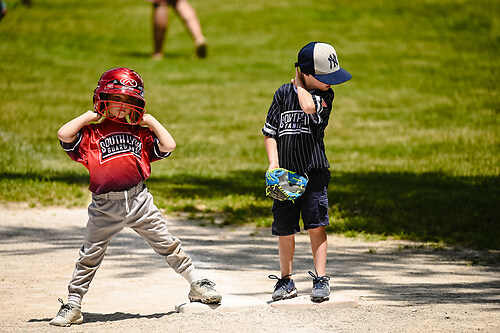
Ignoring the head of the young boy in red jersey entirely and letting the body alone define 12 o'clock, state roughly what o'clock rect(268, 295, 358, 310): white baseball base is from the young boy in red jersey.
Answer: The white baseball base is roughly at 9 o'clock from the young boy in red jersey.

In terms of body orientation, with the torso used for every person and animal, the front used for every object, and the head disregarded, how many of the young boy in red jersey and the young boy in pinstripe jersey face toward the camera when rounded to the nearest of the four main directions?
2

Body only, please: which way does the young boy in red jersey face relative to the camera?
toward the camera

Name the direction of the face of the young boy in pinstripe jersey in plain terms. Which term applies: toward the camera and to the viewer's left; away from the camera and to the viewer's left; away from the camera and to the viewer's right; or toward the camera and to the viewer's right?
toward the camera and to the viewer's right

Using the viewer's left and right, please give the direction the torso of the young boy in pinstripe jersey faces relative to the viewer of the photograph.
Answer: facing the viewer

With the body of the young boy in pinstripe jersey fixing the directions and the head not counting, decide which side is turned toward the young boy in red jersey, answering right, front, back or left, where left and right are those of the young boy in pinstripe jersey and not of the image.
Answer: right

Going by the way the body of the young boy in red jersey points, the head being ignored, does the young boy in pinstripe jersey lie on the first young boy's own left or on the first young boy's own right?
on the first young boy's own left
